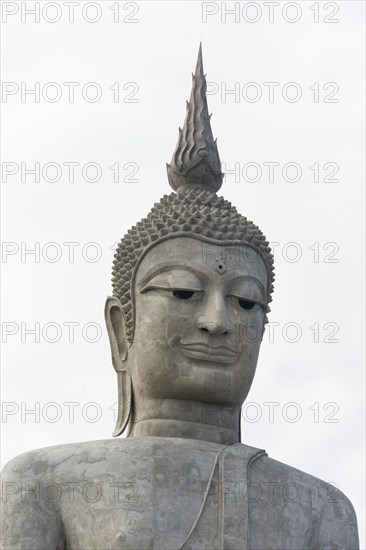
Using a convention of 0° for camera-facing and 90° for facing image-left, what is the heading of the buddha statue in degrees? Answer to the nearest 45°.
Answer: approximately 315°
